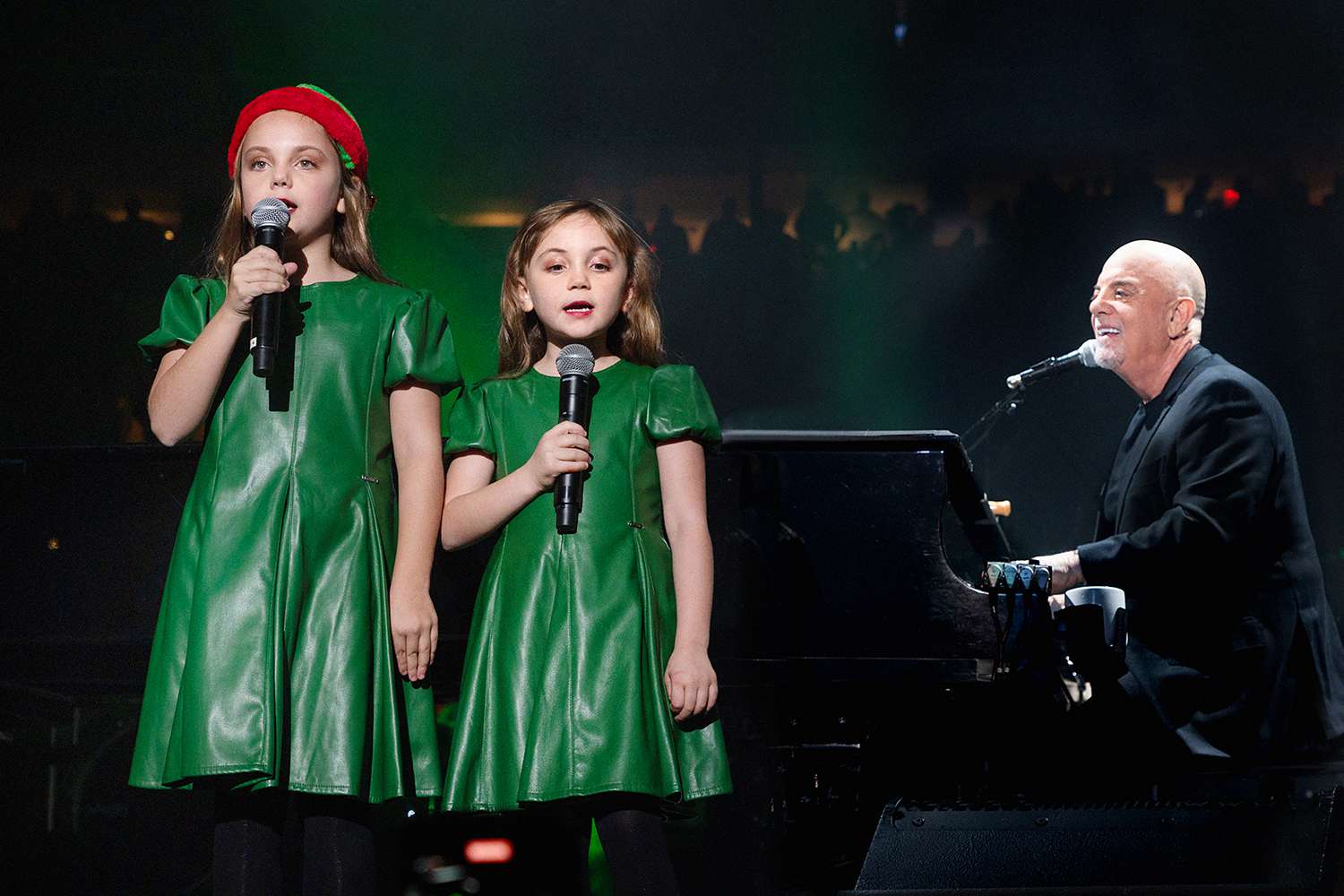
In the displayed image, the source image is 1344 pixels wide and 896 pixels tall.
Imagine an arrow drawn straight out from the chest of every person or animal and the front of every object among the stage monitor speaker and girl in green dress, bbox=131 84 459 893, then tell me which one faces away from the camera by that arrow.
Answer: the stage monitor speaker

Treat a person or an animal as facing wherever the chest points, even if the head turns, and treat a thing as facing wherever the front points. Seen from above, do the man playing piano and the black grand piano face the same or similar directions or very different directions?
very different directions

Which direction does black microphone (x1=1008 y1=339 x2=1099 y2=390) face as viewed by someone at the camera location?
facing to the right of the viewer

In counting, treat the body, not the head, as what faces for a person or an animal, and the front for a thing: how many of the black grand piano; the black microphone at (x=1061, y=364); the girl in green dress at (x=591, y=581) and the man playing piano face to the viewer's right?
2

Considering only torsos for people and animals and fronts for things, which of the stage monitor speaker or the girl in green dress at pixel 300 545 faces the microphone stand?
the stage monitor speaker

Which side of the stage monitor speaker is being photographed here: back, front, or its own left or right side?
back

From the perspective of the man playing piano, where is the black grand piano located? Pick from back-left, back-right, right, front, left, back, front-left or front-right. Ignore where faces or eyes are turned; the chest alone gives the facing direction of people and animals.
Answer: front-left

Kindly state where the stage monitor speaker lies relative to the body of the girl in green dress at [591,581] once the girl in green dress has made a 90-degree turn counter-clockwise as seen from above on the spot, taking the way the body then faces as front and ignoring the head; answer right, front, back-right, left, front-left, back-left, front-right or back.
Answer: front-left

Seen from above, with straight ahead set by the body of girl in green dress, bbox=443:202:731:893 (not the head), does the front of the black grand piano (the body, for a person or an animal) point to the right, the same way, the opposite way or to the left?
to the left

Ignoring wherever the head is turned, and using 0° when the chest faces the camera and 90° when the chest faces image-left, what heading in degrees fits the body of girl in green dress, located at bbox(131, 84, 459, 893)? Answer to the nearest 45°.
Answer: approximately 0°

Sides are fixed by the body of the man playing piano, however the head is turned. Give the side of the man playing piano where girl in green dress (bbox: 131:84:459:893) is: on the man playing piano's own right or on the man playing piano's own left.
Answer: on the man playing piano's own left
